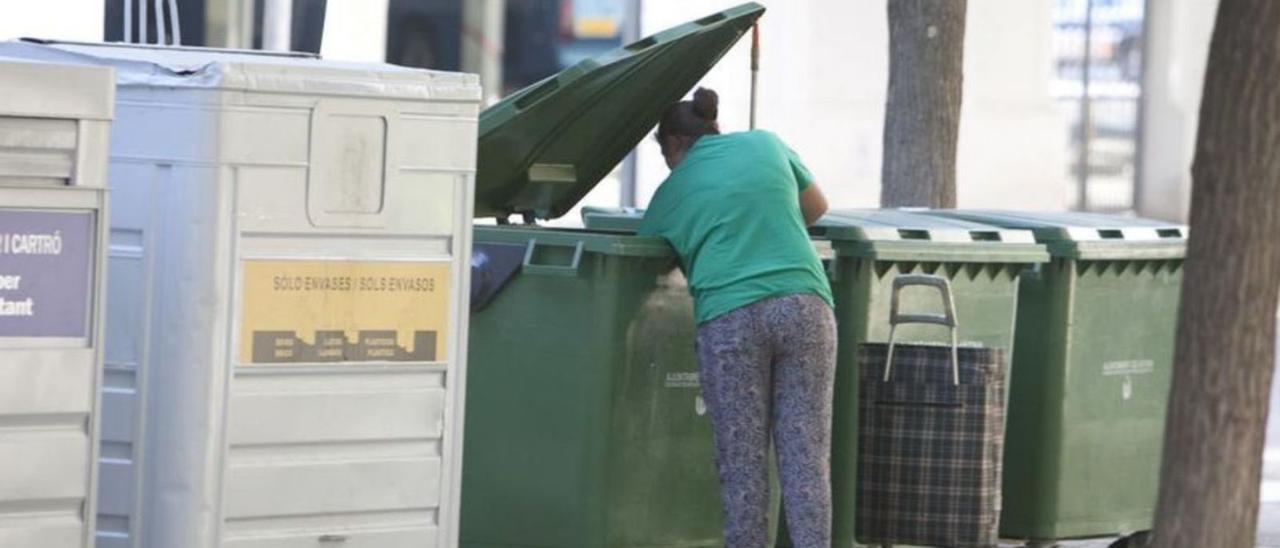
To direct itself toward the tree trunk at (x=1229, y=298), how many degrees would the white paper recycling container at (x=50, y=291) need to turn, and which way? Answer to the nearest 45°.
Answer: approximately 90° to its left

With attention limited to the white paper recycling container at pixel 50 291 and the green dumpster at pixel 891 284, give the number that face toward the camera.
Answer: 2

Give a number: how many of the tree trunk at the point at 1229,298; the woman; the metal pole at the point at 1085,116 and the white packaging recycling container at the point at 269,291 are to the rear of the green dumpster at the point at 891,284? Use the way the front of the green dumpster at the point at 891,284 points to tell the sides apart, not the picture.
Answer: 1

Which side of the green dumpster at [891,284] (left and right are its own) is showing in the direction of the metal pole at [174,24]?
right

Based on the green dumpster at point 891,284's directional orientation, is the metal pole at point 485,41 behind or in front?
behind

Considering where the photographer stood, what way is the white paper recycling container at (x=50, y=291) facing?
facing the viewer

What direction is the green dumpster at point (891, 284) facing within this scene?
toward the camera

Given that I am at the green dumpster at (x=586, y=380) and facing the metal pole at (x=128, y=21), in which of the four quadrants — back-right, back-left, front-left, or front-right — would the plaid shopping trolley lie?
back-right

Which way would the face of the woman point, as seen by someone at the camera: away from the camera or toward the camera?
away from the camera

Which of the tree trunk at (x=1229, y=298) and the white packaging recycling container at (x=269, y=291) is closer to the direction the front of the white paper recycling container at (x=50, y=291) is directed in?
the tree trunk
